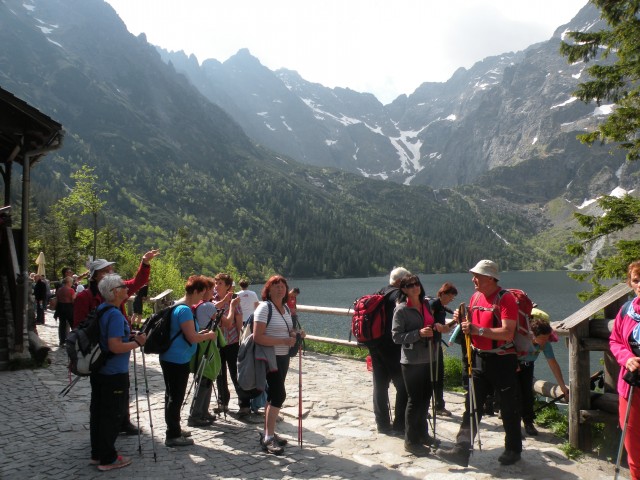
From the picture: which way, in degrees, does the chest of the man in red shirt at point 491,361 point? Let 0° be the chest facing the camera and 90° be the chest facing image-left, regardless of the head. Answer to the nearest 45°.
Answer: approximately 45°

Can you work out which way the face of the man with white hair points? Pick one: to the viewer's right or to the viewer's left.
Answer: to the viewer's right

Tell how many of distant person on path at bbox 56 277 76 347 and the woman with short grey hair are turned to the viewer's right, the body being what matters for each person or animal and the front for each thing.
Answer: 1

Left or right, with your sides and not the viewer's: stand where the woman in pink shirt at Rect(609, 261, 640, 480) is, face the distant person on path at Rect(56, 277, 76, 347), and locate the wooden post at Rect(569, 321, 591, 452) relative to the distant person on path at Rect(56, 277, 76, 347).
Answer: right

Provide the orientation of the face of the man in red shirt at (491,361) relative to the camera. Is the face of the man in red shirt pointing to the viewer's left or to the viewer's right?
to the viewer's left

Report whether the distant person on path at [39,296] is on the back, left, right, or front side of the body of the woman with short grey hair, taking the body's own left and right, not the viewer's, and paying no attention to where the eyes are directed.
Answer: left

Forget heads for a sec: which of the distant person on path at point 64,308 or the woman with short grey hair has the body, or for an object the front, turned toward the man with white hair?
the woman with short grey hair

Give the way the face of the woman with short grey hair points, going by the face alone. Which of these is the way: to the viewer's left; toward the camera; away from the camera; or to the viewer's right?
to the viewer's right

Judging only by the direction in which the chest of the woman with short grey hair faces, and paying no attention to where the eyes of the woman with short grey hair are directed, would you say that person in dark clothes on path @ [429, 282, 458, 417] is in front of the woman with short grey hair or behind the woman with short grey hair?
in front

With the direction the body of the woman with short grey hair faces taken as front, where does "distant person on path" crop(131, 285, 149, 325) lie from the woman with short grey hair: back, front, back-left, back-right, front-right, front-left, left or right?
left

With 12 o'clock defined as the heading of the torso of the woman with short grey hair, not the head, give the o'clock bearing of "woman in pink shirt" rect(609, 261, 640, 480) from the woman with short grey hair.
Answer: The woman in pink shirt is roughly at 1 o'clock from the woman with short grey hair.

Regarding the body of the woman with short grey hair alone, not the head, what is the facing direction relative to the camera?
to the viewer's right
